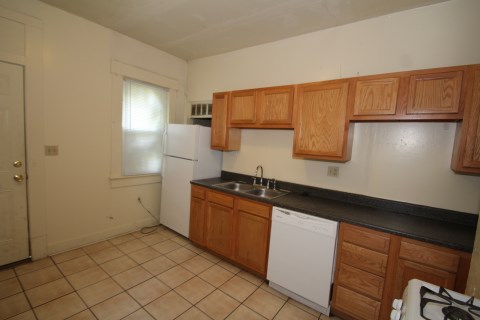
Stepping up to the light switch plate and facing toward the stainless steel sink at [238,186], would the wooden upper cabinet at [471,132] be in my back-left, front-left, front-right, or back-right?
front-right

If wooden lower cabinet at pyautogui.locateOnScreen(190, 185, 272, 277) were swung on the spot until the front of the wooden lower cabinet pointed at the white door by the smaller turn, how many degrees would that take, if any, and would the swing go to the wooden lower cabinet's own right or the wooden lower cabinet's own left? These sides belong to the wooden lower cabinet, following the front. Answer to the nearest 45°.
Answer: approximately 45° to the wooden lower cabinet's own right

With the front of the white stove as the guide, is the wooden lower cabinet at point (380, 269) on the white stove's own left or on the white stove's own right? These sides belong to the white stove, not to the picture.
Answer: on the white stove's own right

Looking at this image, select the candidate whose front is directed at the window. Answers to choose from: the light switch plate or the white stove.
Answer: the white stove

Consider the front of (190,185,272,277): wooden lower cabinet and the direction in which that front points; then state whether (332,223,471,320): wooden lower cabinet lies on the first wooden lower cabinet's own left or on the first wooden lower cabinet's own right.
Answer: on the first wooden lower cabinet's own left

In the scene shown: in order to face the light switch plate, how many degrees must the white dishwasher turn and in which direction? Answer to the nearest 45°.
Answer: approximately 45° to its right

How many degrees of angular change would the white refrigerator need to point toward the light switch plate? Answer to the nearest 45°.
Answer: approximately 45° to its right

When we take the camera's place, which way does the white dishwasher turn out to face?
facing the viewer and to the left of the viewer

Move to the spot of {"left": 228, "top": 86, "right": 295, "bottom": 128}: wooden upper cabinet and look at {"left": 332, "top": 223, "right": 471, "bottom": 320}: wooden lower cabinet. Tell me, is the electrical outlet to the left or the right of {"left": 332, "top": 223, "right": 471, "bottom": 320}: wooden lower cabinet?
left

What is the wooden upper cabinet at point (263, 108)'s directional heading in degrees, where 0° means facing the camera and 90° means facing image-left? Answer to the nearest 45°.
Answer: approximately 45°

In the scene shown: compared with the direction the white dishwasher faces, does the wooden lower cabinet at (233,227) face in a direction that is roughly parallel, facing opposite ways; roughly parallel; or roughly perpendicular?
roughly parallel

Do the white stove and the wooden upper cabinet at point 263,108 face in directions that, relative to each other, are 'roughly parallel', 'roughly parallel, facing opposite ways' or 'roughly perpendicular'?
roughly perpendicular

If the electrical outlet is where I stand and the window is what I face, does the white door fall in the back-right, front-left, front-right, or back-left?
front-left

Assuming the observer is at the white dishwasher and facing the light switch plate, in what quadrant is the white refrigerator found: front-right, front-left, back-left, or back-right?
front-right

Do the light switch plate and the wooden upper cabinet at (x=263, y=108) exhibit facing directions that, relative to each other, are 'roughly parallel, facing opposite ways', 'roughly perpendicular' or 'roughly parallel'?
roughly perpendicular

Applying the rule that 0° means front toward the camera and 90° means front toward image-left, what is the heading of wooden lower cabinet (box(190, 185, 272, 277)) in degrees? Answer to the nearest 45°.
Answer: approximately 45°

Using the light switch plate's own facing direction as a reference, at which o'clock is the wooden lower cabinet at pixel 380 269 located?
The wooden lower cabinet is roughly at 11 o'clock from the light switch plate.

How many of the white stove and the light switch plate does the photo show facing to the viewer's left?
1
